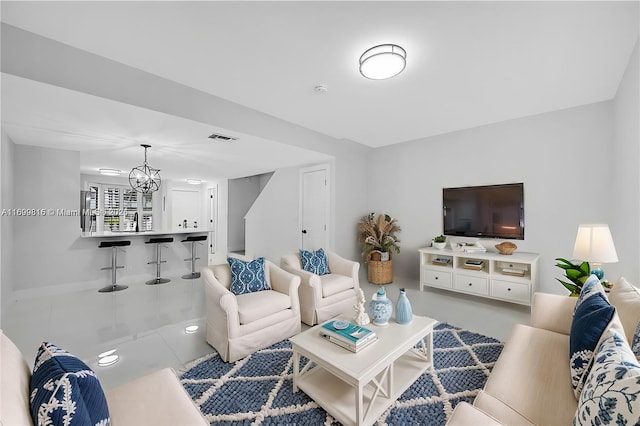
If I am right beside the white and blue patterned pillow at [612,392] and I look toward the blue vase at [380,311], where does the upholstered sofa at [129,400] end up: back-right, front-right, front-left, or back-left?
front-left

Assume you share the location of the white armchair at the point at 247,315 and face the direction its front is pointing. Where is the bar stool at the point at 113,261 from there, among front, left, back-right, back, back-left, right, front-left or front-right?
back

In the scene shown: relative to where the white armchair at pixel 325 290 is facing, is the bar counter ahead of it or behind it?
behind

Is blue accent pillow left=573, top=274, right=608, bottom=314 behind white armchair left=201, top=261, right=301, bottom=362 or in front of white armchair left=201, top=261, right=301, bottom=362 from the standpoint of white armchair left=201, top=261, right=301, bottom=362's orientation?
in front

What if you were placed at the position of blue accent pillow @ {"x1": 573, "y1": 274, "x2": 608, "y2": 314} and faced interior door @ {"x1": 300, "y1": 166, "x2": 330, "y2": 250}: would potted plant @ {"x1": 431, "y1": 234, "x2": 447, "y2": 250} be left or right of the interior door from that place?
right

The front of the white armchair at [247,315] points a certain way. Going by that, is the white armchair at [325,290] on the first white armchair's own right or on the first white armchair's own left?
on the first white armchair's own left

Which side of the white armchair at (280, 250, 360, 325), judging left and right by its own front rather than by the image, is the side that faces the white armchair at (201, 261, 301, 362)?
right

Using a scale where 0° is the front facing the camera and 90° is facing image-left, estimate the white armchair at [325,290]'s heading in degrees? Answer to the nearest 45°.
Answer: approximately 315°

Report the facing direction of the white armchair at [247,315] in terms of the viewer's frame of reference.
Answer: facing the viewer and to the right of the viewer

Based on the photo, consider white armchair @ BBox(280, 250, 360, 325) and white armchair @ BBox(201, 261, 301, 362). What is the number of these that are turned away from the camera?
0
